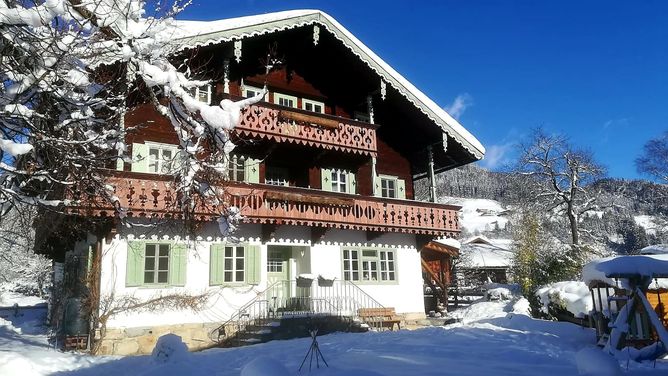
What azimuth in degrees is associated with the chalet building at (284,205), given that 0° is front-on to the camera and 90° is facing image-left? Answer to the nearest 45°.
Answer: approximately 315°

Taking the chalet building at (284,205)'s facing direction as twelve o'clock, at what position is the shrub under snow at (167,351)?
The shrub under snow is roughly at 2 o'clock from the chalet building.
